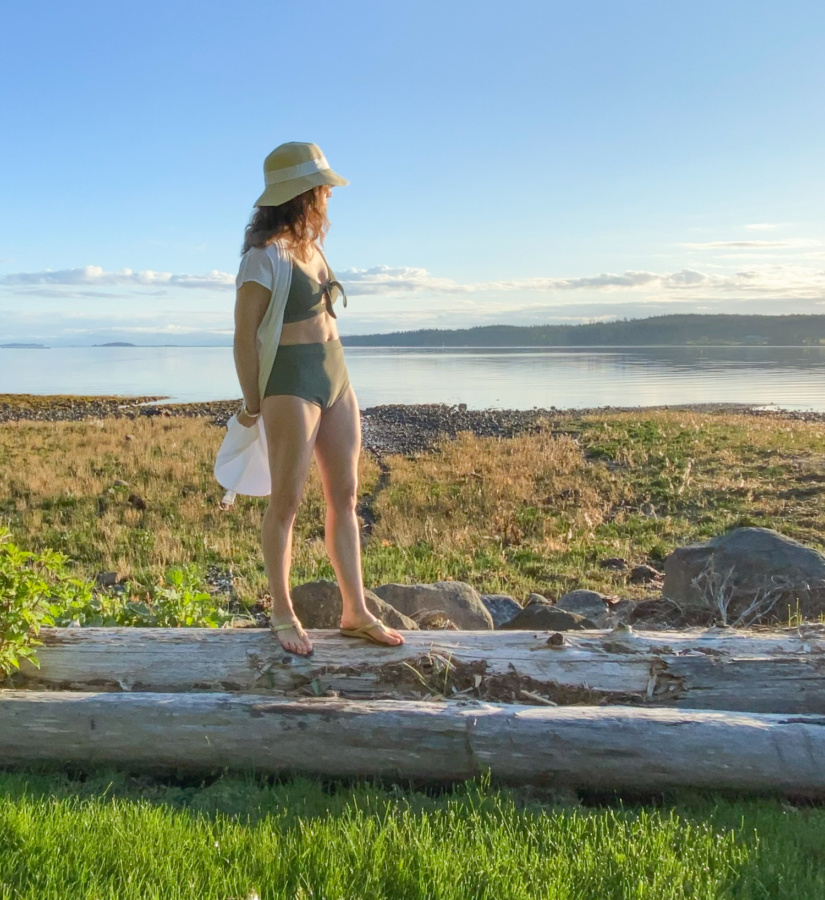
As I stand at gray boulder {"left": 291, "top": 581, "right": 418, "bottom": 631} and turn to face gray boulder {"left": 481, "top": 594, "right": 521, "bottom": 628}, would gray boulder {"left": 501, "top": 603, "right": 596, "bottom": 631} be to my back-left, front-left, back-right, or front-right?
front-right

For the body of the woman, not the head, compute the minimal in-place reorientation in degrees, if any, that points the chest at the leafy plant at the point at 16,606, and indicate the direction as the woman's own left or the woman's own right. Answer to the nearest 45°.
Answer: approximately 135° to the woman's own right

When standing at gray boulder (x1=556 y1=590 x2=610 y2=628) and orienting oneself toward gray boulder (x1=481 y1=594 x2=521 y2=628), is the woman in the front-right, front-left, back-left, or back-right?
front-left

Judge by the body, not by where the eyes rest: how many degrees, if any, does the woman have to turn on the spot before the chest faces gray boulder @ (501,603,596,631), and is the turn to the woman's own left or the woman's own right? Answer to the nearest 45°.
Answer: approximately 90° to the woman's own left

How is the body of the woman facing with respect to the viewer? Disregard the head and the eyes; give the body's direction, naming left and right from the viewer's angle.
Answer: facing the viewer and to the right of the viewer

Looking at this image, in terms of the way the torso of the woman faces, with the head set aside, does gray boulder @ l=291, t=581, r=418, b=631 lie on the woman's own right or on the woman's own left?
on the woman's own left
